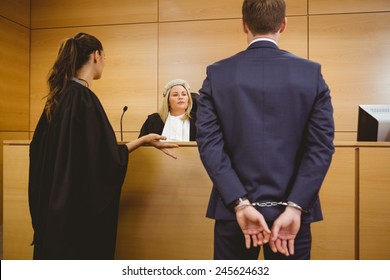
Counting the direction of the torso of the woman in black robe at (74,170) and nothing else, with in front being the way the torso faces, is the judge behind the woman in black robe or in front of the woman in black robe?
in front

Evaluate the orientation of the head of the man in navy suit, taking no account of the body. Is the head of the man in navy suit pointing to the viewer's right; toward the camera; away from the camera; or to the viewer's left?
away from the camera

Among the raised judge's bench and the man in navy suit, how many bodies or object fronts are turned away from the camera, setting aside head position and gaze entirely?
1

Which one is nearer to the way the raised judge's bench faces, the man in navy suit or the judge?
the man in navy suit

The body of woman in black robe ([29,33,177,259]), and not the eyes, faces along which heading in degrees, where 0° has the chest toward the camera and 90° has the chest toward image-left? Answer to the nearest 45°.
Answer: approximately 225°

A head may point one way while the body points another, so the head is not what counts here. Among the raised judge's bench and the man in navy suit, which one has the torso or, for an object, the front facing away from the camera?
the man in navy suit

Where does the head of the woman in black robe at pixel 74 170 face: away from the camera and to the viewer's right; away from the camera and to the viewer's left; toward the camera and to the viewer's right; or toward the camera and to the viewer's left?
away from the camera and to the viewer's right

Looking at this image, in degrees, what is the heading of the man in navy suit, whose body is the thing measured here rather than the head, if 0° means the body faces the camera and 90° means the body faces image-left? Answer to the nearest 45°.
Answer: approximately 180°

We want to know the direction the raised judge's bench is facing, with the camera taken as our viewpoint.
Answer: facing the viewer

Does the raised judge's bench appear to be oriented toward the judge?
no

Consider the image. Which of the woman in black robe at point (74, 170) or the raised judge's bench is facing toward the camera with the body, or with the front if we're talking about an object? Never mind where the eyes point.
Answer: the raised judge's bench

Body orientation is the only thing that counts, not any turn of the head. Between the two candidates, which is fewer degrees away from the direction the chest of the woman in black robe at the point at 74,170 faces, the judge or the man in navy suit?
the judge

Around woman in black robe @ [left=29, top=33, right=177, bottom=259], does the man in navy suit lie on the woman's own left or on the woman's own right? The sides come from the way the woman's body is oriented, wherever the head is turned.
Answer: on the woman's own right
